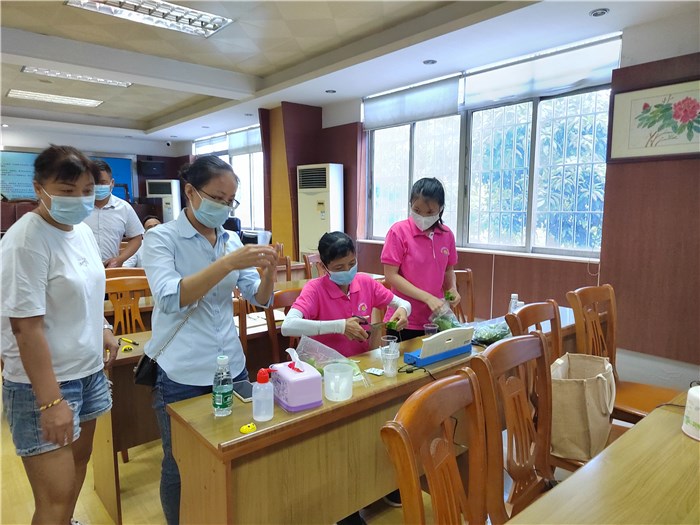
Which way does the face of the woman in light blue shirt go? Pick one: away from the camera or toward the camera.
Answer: toward the camera

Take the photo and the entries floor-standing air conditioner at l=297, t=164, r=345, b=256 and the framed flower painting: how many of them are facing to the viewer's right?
0

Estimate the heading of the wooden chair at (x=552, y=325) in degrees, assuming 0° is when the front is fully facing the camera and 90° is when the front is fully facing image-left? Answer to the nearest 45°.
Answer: approximately 315°

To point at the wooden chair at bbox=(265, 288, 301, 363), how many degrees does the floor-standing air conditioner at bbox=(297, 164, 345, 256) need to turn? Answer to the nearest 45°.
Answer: approximately 45° to its left

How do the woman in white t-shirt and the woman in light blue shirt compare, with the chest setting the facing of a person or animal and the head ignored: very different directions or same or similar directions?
same or similar directions

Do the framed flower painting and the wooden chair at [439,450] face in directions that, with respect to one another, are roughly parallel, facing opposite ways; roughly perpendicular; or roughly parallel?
roughly perpendicular

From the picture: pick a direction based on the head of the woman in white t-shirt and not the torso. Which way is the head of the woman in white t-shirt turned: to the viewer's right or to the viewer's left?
to the viewer's right

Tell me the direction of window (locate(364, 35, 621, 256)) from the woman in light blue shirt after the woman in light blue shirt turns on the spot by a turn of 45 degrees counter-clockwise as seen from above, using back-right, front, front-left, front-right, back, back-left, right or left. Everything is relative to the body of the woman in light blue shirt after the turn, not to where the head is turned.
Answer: front-left
